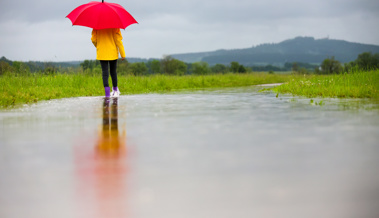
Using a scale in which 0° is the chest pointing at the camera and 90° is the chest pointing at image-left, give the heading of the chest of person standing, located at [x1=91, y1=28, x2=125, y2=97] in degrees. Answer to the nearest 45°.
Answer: approximately 180°
